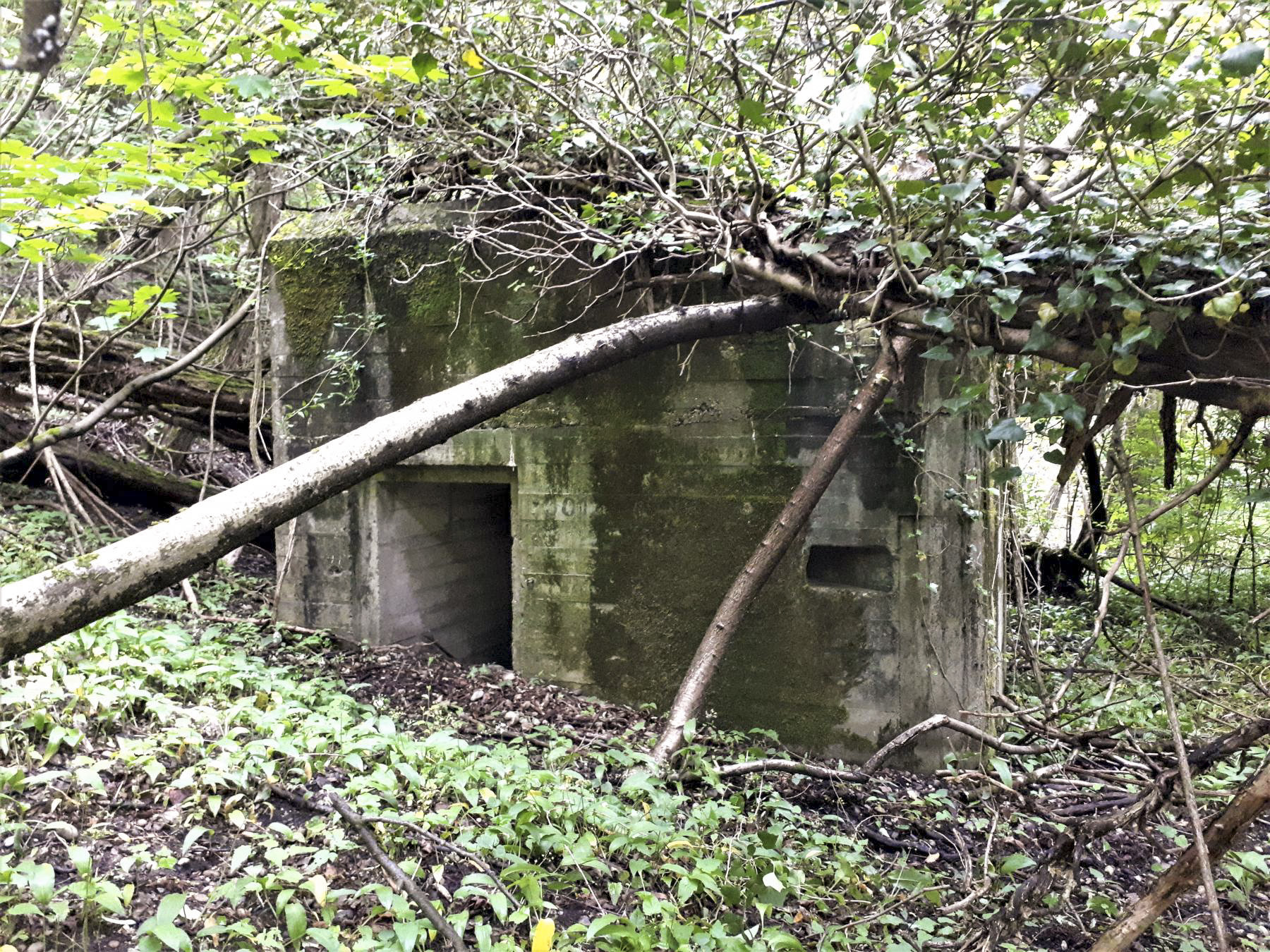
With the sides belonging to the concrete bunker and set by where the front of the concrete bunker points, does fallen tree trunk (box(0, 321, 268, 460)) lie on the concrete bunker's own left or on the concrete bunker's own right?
on the concrete bunker's own right

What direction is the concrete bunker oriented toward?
toward the camera

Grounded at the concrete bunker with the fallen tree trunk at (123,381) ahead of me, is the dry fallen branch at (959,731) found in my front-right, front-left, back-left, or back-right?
back-left

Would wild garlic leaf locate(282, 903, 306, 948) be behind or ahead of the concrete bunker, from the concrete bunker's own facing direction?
ahead

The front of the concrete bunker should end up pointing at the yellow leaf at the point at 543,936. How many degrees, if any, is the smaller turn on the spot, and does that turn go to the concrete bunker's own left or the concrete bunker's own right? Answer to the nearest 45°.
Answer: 0° — it already faces it

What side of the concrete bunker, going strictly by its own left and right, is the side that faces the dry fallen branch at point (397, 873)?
front
